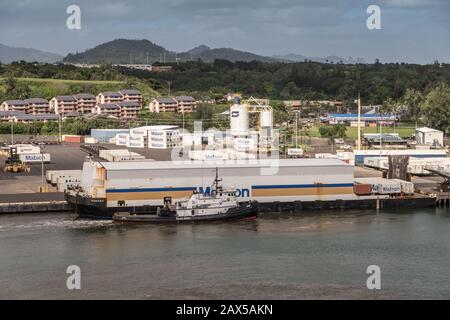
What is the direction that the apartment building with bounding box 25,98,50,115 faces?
toward the camera

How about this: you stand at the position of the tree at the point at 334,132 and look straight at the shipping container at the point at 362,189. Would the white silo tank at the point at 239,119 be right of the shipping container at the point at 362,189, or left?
right

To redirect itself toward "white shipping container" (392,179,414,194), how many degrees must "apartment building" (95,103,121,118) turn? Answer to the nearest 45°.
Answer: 0° — it already faces it

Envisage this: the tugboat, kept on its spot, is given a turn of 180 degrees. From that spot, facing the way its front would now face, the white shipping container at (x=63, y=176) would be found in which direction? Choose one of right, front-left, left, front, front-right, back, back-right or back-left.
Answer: front-right

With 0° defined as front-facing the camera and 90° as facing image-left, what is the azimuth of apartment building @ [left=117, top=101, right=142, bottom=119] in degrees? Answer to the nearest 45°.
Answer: approximately 0°

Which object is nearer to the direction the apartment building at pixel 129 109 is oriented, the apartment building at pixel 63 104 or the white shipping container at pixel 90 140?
the white shipping container

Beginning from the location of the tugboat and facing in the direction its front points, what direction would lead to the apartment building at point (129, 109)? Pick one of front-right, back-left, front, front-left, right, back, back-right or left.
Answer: left

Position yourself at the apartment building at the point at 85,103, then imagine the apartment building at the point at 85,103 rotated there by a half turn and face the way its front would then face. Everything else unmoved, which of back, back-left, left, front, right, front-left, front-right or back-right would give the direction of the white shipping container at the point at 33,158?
back

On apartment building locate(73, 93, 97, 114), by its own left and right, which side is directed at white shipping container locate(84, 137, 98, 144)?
front

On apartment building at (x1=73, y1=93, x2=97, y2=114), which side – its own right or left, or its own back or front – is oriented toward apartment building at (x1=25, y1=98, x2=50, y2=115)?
right

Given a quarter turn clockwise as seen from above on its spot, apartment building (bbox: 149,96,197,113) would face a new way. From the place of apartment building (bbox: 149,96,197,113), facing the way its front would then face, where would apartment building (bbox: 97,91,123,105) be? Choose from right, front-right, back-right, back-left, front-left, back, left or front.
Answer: front

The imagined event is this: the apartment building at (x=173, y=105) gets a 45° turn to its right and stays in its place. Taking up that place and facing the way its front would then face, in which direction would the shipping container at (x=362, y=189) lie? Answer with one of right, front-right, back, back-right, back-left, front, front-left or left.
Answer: front-left

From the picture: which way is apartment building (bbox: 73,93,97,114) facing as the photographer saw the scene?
facing the viewer

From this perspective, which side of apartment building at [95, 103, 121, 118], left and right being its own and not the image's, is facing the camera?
front
